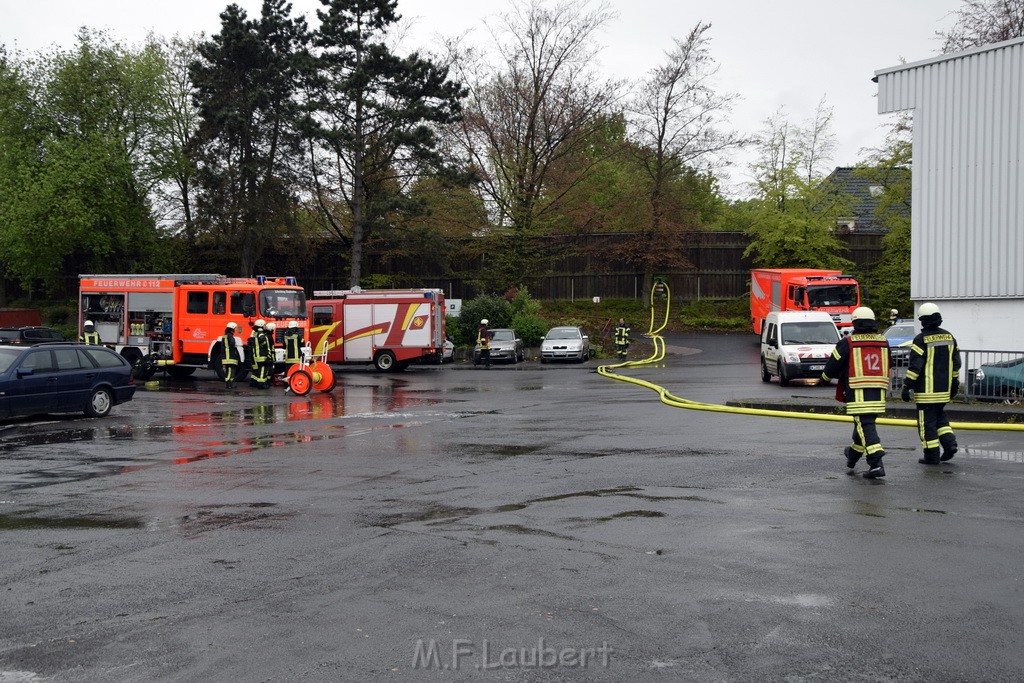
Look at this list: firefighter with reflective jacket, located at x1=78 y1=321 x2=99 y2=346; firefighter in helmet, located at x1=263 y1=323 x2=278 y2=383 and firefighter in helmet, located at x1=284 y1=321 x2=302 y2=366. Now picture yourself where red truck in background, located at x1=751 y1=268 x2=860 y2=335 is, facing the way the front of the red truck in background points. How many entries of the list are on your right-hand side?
3

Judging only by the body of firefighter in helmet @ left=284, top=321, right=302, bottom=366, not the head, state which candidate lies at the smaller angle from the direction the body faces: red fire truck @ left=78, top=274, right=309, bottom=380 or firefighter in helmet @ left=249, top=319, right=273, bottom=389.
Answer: the red fire truck

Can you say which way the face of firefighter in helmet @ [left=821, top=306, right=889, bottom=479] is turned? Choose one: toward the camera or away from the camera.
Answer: away from the camera

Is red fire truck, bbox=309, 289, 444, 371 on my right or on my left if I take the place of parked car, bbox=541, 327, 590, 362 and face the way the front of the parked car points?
on my right

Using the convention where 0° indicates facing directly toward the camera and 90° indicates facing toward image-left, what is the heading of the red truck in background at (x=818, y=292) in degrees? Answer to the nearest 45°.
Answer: approximately 315°

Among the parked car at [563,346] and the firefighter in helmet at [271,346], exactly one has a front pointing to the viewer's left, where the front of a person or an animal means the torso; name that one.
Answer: the firefighter in helmet
